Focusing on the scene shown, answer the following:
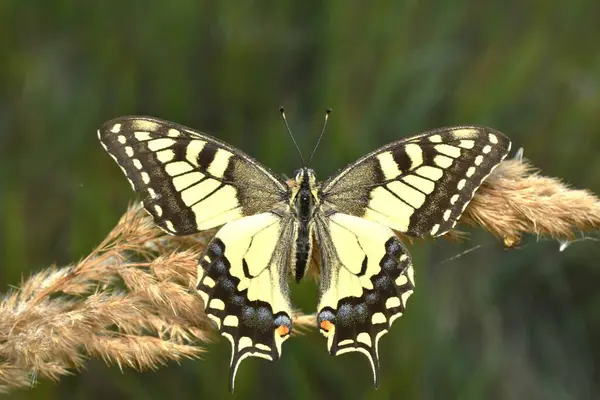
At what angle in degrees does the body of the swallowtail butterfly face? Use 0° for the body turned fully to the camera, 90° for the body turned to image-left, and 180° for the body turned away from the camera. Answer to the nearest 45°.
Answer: approximately 180°
